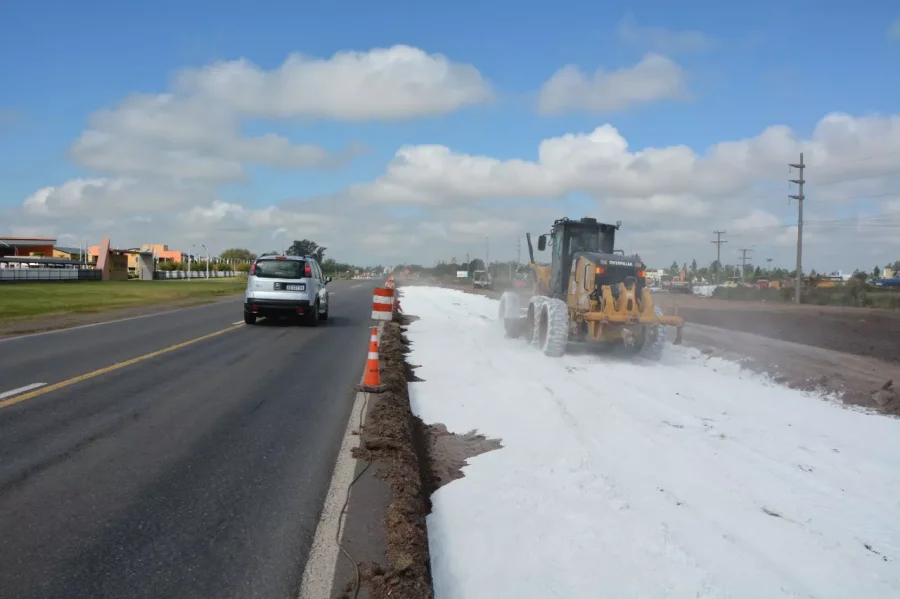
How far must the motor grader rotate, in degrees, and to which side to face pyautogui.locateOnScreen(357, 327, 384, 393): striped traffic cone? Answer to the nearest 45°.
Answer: approximately 90° to its left

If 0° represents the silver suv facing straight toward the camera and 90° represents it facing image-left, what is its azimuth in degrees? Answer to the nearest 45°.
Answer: approximately 180°

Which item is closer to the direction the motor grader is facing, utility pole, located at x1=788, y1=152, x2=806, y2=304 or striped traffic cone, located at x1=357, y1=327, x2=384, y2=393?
the utility pole

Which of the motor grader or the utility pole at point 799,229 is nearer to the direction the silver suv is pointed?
the utility pole

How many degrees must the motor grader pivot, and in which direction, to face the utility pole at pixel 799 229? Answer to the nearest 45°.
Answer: approximately 45° to its right

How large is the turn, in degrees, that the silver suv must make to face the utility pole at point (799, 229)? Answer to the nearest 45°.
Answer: approximately 45° to its right

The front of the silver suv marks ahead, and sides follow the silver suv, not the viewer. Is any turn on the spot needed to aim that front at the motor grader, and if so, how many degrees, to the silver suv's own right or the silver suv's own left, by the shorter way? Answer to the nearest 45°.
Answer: approximately 135° to the silver suv's own right

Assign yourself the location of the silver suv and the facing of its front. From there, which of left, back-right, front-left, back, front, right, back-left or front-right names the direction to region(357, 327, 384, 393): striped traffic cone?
back
